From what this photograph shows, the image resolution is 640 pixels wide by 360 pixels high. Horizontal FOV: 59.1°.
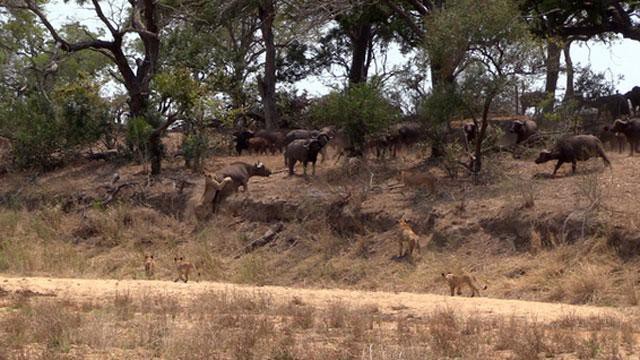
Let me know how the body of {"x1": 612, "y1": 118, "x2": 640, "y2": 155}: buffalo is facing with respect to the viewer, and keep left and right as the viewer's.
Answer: facing to the left of the viewer

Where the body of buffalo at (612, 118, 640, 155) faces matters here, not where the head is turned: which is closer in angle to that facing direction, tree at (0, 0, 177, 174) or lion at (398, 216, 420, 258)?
the tree

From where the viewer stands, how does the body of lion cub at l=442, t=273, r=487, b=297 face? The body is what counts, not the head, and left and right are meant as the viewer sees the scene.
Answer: facing to the left of the viewer

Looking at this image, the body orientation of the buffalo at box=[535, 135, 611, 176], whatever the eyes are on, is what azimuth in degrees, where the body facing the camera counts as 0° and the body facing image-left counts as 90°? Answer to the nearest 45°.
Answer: approximately 90°

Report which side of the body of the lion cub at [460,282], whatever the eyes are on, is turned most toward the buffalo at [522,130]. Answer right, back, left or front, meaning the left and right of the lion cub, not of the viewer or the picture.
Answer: right
